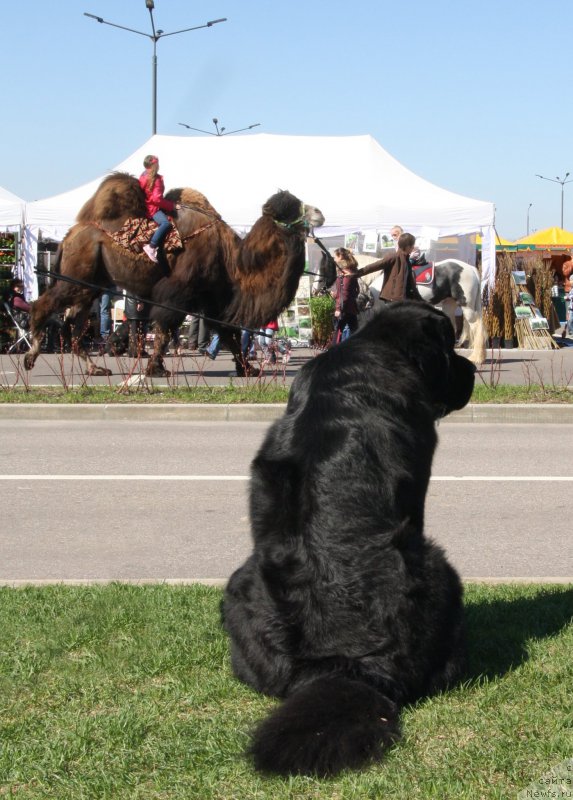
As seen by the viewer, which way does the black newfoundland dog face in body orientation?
away from the camera

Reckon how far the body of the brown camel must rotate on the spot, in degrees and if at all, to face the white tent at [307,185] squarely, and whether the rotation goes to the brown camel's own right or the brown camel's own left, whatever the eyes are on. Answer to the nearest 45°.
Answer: approximately 90° to the brown camel's own left

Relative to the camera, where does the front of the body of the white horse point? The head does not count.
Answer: to the viewer's left

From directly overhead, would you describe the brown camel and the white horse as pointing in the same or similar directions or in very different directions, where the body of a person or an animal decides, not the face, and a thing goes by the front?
very different directions

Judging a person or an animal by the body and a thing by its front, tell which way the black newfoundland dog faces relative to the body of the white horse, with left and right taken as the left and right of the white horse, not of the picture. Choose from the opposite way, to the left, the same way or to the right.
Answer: to the right

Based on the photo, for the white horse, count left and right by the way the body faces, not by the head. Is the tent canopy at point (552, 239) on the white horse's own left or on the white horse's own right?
on the white horse's own right

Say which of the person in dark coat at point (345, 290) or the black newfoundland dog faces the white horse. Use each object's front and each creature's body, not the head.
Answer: the black newfoundland dog

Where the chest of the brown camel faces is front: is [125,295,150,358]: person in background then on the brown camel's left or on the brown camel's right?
on the brown camel's left

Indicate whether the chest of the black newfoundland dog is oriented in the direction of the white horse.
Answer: yes

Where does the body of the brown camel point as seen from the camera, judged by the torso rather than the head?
to the viewer's right

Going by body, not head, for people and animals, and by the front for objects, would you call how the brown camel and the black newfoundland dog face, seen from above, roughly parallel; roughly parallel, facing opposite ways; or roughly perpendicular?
roughly perpendicular

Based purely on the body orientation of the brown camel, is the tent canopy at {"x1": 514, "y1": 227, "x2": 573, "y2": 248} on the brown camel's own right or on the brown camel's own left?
on the brown camel's own left
